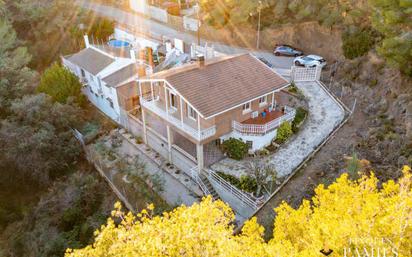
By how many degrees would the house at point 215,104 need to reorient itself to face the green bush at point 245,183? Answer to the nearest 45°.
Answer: approximately 90° to its left

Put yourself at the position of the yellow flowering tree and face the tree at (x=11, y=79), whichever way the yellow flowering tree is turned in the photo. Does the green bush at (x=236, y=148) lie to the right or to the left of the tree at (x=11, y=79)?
right

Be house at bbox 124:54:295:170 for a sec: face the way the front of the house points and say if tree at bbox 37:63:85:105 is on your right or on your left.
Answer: on your right

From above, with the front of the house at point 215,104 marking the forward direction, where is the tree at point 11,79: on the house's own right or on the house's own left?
on the house's own right

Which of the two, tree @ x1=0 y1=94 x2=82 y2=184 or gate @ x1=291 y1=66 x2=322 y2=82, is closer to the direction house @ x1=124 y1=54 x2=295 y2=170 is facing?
the tree

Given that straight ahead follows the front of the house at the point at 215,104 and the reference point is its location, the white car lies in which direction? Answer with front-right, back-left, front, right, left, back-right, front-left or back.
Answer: back

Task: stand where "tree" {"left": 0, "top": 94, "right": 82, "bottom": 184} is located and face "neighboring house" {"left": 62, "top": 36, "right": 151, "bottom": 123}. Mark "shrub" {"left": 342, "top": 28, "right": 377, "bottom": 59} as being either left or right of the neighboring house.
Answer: right

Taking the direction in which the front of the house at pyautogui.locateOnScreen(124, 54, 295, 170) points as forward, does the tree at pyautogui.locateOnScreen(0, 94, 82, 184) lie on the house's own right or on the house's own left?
on the house's own right

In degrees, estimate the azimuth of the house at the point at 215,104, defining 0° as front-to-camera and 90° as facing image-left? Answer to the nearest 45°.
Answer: approximately 45°

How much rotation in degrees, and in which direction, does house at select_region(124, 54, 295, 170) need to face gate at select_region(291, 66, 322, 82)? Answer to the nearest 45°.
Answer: approximately 180°

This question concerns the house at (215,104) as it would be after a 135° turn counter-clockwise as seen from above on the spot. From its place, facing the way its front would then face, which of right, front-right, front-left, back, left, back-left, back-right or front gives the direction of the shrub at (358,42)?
front-left
